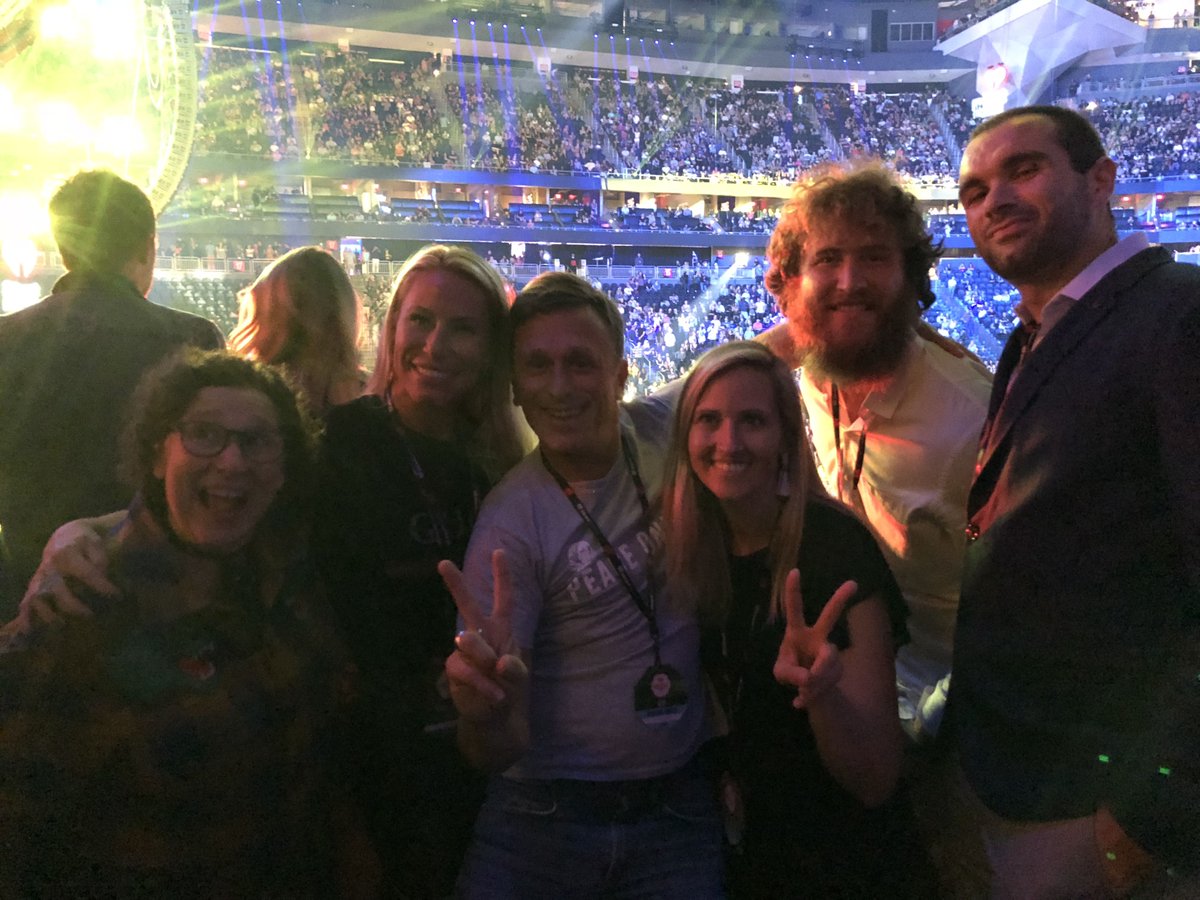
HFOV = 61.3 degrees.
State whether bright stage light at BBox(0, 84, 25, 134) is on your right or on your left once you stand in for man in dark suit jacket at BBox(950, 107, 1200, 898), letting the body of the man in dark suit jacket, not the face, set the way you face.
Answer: on your right

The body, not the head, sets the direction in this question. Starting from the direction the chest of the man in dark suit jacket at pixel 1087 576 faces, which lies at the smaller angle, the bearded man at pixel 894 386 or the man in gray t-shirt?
the man in gray t-shirt

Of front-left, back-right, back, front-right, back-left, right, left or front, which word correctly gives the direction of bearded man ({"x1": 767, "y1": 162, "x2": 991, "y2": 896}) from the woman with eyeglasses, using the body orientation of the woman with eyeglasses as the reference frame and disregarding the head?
left

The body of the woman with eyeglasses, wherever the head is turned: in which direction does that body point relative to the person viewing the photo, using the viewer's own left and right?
facing the viewer

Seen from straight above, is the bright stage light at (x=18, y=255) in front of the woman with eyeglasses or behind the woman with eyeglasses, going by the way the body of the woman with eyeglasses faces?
behind

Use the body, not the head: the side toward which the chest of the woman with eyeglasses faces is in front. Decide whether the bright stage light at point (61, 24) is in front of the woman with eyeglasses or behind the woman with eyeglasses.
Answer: behind

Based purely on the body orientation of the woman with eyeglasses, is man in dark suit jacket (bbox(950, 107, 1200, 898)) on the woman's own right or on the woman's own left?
on the woman's own left

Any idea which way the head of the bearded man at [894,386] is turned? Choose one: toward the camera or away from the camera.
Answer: toward the camera

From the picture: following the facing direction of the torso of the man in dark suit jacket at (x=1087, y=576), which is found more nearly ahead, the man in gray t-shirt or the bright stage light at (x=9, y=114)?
the man in gray t-shirt

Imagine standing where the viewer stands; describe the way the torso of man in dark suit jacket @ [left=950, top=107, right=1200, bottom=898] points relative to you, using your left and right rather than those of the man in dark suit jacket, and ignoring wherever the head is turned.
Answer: facing the viewer and to the left of the viewer

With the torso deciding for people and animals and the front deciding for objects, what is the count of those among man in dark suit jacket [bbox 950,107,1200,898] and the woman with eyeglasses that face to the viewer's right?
0

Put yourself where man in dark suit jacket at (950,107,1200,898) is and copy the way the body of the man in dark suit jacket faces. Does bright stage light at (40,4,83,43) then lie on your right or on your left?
on your right

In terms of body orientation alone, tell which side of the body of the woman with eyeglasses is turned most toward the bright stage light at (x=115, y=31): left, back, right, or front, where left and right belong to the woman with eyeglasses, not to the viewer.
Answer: back
